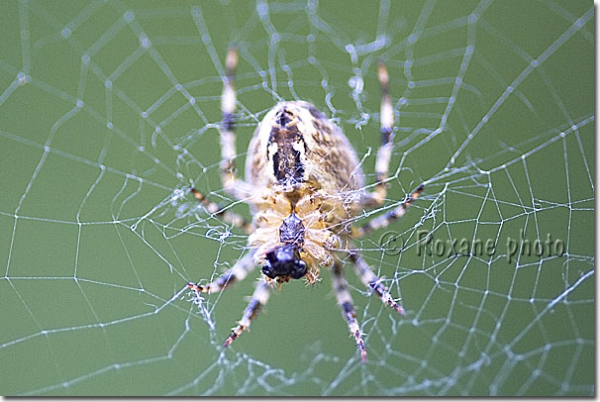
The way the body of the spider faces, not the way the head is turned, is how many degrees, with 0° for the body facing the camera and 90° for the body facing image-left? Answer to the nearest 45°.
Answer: approximately 0°
